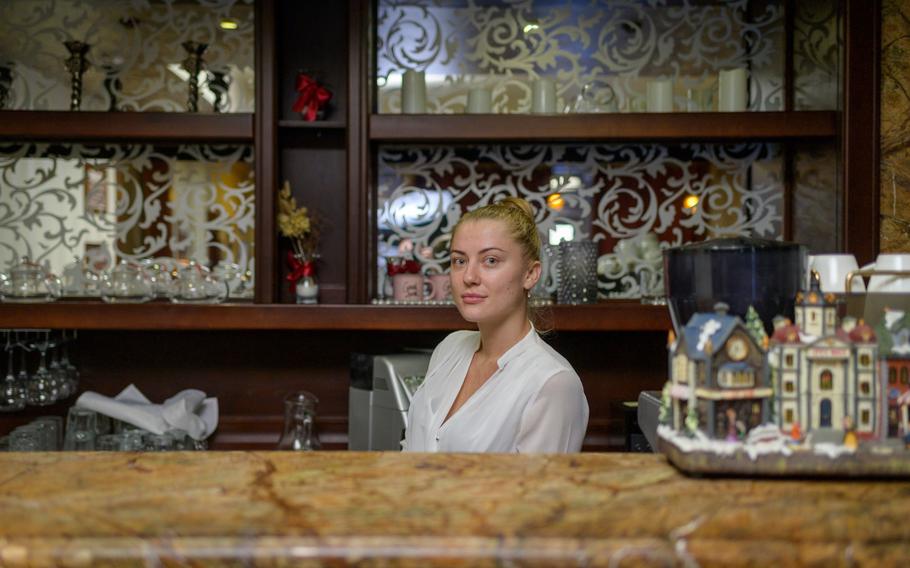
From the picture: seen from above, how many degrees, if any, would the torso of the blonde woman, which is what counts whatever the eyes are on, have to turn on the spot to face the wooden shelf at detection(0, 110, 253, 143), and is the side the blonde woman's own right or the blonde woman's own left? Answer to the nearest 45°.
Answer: approximately 90° to the blonde woman's own right

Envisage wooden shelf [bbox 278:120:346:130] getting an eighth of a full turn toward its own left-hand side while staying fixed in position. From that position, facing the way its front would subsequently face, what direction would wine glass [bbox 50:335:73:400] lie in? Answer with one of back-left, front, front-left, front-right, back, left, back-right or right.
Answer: back-right

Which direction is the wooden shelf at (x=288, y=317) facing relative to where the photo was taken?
toward the camera

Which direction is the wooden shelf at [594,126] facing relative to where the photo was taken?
toward the camera

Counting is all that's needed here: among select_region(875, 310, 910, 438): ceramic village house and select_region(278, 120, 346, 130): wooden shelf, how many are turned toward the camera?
2

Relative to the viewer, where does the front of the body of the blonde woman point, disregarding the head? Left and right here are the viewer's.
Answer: facing the viewer and to the left of the viewer

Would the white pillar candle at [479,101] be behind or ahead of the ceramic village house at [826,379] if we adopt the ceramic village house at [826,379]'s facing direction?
behind

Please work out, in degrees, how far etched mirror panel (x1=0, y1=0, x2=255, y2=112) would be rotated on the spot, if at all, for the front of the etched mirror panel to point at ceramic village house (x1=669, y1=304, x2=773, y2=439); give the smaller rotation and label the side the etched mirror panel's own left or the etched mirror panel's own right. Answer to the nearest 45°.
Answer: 0° — it already faces it

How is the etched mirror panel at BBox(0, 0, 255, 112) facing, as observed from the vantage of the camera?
facing the viewer

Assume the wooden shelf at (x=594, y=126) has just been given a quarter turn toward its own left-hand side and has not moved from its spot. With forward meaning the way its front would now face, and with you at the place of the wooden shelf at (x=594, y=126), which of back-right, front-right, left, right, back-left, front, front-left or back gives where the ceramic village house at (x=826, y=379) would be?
right

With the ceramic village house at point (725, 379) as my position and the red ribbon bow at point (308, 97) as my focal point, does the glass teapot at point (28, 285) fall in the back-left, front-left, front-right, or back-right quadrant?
front-left

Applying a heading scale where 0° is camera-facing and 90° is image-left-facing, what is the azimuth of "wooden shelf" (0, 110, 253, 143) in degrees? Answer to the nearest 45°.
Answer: approximately 0°

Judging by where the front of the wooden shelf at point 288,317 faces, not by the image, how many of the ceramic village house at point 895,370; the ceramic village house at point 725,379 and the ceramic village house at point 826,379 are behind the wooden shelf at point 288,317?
0

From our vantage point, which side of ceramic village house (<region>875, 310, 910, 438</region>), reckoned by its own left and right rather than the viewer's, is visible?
front
